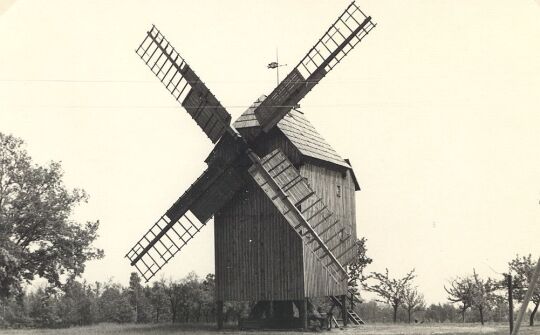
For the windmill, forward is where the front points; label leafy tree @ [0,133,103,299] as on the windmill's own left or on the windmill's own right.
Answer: on the windmill's own right

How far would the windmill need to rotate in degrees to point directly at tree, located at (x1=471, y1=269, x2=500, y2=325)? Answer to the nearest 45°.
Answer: approximately 180°

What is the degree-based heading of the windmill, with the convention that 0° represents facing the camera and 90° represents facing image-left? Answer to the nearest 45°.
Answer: approximately 45°

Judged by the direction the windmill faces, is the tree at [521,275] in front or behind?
behind

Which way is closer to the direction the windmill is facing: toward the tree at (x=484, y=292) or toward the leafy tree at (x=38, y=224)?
the leafy tree

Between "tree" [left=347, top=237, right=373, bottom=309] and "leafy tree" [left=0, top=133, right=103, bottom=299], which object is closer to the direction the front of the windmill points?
the leafy tree
